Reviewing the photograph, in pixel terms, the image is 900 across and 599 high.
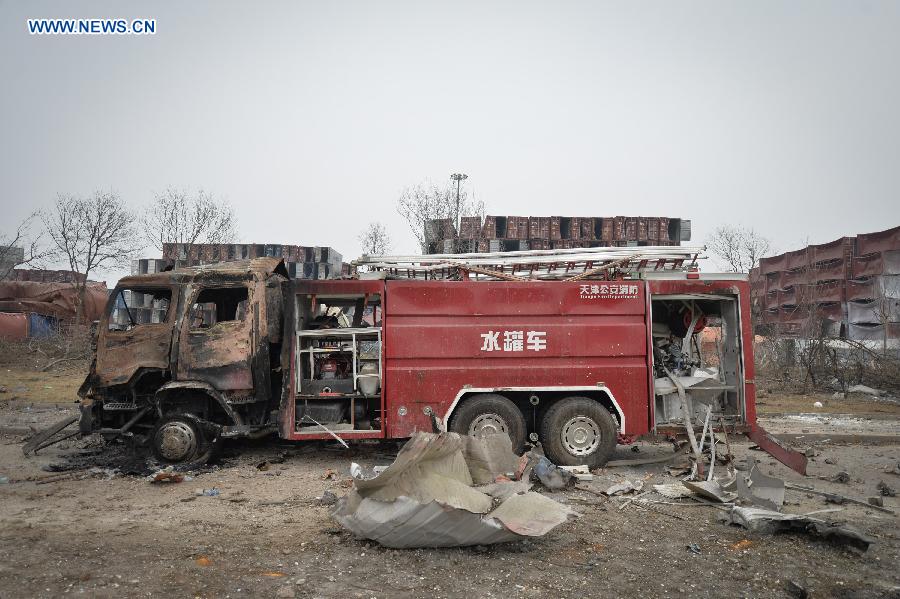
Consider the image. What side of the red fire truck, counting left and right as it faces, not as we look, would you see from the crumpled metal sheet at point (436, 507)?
left

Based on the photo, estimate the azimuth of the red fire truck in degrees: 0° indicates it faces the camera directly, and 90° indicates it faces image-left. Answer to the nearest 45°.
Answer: approximately 90°

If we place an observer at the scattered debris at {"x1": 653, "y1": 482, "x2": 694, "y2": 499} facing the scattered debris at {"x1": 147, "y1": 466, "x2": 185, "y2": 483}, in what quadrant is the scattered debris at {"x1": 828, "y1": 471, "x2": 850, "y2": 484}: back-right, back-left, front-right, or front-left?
back-right

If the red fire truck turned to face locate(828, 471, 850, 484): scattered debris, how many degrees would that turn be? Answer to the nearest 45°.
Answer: approximately 180°

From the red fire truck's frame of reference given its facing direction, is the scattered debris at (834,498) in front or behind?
behind

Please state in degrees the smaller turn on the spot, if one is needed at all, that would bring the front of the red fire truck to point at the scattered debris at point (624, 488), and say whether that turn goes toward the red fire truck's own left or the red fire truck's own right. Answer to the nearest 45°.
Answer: approximately 135° to the red fire truck's own left

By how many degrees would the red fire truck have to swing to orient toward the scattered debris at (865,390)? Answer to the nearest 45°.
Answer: approximately 135° to its right

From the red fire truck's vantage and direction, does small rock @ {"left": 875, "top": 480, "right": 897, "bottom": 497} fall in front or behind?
behind

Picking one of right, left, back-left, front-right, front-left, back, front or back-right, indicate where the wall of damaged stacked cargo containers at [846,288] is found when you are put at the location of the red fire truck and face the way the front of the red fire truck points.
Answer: back-right

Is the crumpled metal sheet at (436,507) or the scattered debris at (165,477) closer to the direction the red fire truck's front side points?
the scattered debris

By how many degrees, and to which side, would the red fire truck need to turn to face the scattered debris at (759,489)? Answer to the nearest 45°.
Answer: approximately 135° to its left
